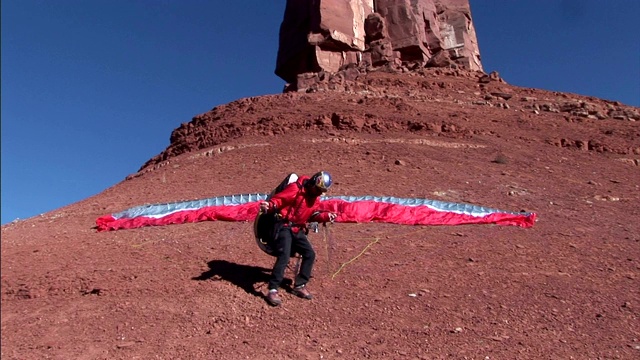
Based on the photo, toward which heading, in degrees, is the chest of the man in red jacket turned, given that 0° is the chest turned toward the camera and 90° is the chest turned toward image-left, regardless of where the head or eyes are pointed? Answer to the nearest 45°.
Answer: approximately 315°

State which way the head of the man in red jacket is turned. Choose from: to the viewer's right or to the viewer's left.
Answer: to the viewer's right

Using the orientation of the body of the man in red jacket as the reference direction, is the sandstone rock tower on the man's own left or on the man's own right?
on the man's own left
